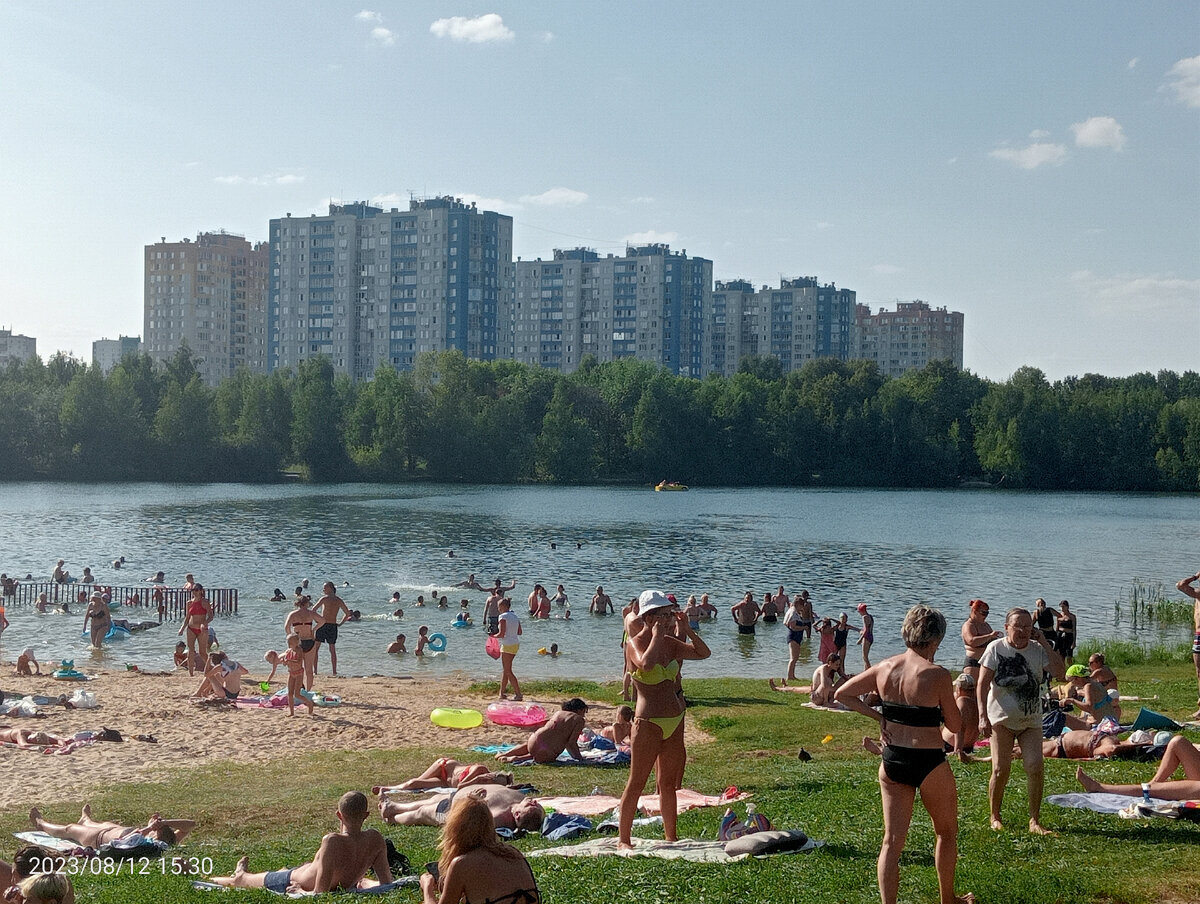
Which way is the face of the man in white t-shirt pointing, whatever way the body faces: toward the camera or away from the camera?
toward the camera

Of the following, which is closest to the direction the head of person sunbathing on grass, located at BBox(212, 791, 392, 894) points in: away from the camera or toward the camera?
away from the camera

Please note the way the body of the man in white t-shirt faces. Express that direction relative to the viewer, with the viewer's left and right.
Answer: facing the viewer

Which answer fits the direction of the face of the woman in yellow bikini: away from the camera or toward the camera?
toward the camera
